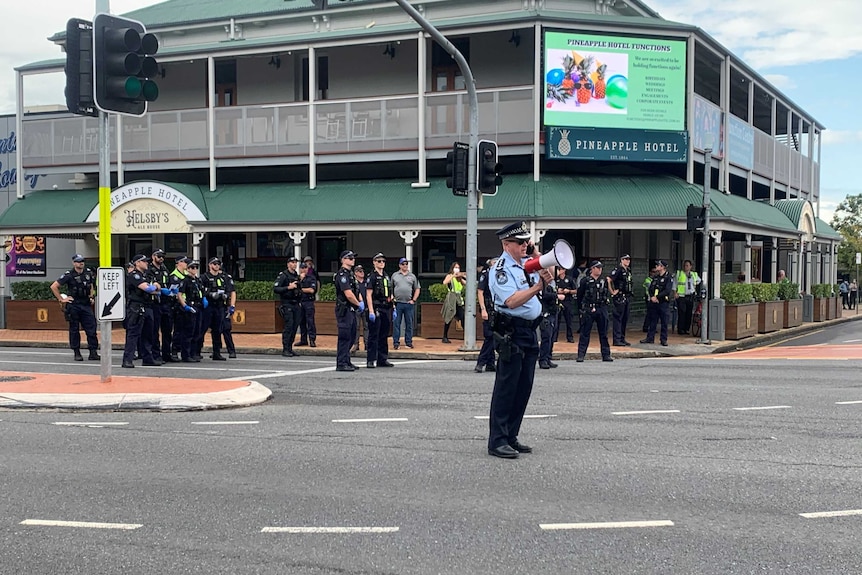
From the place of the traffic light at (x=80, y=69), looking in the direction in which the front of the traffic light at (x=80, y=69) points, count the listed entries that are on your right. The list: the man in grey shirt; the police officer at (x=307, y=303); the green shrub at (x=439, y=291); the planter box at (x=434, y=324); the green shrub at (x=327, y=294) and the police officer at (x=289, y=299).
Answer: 6

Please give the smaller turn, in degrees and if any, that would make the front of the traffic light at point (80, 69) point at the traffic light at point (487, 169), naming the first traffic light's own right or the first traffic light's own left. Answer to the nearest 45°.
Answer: approximately 90° to the first traffic light's own right

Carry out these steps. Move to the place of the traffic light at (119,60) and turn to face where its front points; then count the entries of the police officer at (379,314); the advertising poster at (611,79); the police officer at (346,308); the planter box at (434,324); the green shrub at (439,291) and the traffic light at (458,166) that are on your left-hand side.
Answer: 6

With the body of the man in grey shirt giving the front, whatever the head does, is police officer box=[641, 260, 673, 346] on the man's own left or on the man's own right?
on the man's own left

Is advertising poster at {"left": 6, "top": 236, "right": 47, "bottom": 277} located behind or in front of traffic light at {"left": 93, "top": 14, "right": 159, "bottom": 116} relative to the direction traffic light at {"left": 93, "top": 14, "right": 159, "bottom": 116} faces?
behind

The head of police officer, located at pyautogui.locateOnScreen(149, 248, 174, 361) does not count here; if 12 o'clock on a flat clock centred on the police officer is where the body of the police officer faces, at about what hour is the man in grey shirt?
The man in grey shirt is roughly at 10 o'clock from the police officer.

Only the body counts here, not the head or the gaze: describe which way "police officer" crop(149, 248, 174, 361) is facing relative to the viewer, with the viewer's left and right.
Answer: facing the viewer and to the right of the viewer

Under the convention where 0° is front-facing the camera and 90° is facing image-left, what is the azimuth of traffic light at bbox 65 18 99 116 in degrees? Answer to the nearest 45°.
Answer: approximately 135°

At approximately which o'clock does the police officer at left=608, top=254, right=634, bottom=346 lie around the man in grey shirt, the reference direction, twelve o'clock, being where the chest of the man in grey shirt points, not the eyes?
The police officer is roughly at 9 o'clock from the man in grey shirt.

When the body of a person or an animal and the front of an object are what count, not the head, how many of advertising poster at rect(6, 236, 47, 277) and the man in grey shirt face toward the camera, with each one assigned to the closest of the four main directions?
2

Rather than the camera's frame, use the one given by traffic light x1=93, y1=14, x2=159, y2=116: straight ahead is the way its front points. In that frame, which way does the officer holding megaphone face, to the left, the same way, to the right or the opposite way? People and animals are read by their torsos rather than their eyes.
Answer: the same way

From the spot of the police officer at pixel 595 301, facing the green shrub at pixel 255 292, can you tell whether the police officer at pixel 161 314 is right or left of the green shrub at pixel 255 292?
left

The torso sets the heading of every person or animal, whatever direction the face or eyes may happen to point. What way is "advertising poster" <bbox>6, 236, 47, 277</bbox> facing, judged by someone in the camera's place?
facing the viewer

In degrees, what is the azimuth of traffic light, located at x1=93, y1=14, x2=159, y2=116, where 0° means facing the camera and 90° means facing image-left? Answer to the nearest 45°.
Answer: approximately 315°

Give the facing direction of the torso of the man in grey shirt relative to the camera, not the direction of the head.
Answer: toward the camera
